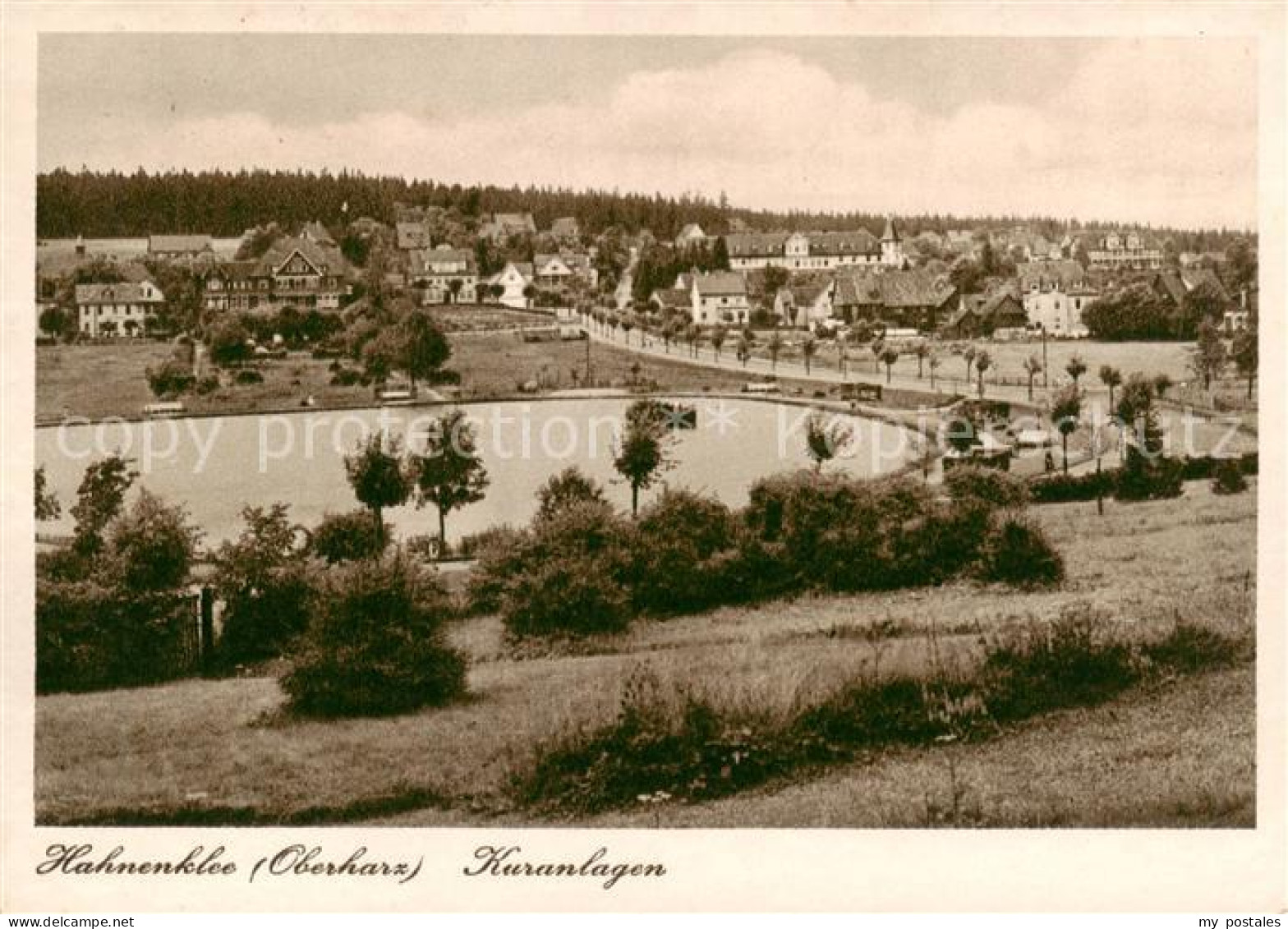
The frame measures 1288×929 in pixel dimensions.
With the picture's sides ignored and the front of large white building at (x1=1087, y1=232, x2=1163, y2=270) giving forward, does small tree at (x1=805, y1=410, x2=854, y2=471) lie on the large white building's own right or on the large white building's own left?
on the large white building's own right

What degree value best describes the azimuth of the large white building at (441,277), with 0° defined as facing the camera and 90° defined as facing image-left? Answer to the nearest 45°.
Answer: approximately 0°

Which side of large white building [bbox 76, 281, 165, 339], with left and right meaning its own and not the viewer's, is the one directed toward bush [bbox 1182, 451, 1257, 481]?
left

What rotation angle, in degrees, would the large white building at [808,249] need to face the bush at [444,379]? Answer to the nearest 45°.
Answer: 0° — it already faces it

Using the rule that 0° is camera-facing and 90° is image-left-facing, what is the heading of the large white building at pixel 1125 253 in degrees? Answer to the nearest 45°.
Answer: approximately 0°

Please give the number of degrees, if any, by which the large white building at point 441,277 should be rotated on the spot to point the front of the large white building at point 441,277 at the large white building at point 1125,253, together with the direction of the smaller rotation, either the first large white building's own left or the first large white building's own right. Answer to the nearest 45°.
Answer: approximately 90° to the first large white building's own left

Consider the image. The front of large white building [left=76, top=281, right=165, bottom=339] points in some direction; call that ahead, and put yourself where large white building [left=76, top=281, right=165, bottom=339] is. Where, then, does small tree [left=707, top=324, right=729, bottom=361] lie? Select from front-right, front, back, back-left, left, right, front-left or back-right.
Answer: left
